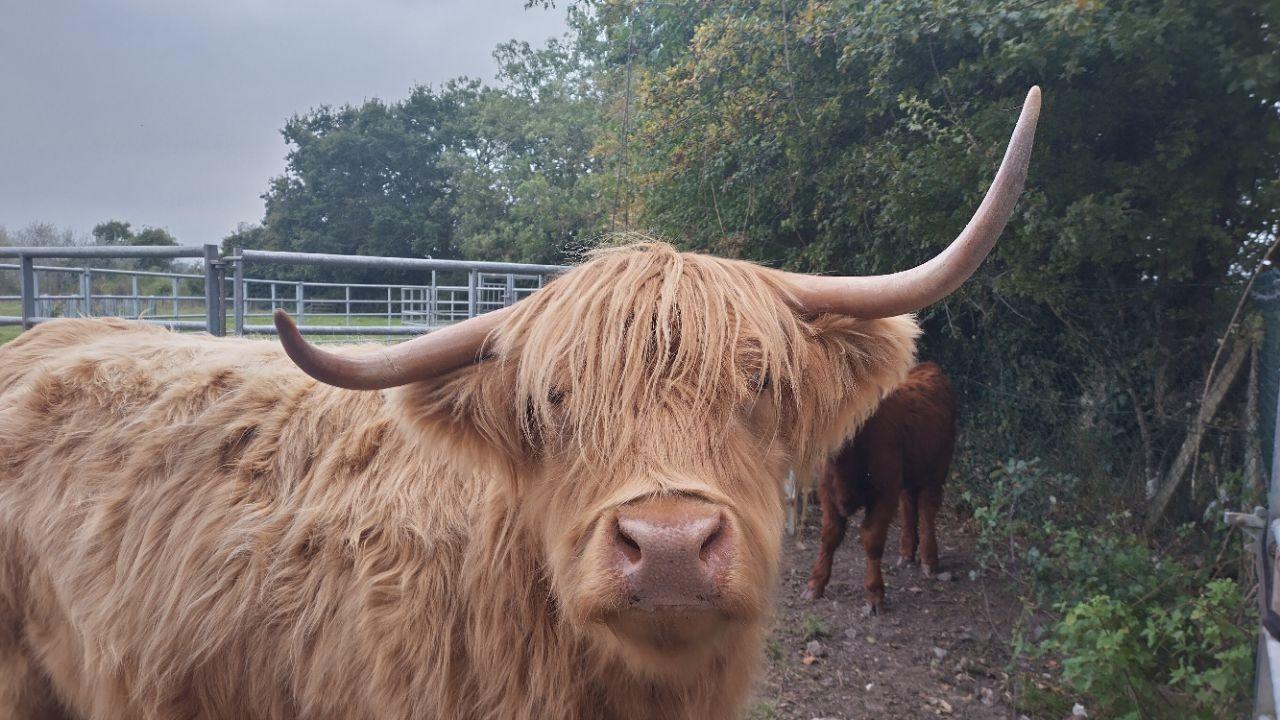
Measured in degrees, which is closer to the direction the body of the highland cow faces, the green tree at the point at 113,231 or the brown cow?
the brown cow

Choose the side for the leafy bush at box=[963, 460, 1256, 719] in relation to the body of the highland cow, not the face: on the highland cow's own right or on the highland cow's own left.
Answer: on the highland cow's own left

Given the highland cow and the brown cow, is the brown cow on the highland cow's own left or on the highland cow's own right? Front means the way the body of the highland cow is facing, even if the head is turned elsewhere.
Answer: on the highland cow's own left

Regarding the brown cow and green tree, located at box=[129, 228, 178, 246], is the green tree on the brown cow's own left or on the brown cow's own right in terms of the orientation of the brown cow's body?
on the brown cow's own right

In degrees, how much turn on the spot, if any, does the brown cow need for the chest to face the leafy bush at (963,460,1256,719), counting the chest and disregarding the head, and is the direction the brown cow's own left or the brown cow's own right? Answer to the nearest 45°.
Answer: approximately 90° to the brown cow's own left

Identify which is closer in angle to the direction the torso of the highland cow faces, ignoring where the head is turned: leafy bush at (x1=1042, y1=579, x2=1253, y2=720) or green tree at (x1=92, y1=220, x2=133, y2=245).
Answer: the leafy bush

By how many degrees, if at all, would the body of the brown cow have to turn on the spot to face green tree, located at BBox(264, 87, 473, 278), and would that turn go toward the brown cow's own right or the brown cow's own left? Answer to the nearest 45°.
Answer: approximately 90° to the brown cow's own right

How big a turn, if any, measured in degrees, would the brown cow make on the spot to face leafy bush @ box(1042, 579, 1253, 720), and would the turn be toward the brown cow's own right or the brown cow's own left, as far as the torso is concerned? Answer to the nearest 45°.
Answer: approximately 90° to the brown cow's own left

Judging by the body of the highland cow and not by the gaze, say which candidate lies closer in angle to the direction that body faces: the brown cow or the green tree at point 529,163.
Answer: the brown cow

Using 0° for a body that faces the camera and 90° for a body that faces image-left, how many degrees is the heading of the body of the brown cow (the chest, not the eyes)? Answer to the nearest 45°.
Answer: approximately 45°

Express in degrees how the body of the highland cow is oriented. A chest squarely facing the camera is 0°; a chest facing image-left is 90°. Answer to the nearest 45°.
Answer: approximately 315°

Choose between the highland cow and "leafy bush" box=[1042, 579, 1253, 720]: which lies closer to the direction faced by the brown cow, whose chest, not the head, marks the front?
the highland cow

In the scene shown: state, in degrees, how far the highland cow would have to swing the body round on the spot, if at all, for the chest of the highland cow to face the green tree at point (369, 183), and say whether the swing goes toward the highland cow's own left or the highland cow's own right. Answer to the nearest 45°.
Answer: approximately 135° to the highland cow's own left

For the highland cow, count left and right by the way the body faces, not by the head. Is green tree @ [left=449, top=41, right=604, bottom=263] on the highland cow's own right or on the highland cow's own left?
on the highland cow's own left
